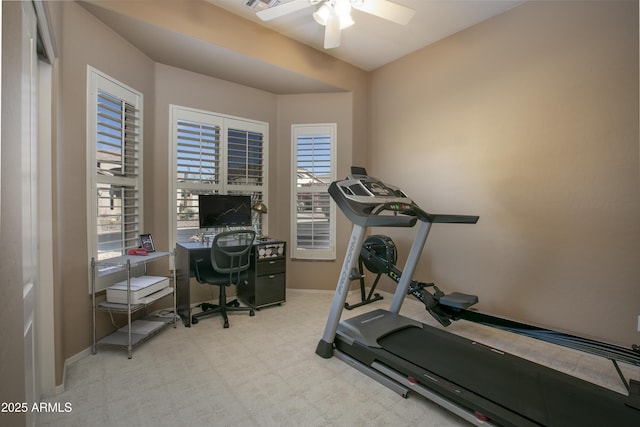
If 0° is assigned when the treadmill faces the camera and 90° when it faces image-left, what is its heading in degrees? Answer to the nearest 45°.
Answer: approximately 135°

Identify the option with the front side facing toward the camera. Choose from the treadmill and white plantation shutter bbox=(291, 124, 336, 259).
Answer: the white plantation shutter

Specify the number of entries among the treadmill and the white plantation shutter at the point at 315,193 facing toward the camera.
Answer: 1

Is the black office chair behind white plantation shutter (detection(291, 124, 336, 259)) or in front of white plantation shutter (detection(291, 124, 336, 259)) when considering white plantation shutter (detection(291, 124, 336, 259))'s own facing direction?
in front

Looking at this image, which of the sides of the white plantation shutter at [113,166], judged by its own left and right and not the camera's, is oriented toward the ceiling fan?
front

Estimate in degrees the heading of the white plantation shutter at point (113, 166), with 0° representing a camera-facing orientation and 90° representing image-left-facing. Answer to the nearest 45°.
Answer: approximately 315°

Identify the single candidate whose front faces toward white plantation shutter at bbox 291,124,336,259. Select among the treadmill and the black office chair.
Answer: the treadmill

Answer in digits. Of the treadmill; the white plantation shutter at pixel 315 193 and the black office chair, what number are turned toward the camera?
1

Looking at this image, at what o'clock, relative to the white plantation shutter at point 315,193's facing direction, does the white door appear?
The white door is roughly at 1 o'clock from the white plantation shutter.

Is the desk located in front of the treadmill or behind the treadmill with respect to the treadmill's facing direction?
in front

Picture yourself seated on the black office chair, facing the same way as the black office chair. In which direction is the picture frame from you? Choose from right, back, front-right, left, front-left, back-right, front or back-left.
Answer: front-left

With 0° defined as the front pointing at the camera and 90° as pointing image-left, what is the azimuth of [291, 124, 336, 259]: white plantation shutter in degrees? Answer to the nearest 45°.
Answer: approximately 0°

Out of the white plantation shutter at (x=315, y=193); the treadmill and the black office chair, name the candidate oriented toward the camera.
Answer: the white plantation shutter

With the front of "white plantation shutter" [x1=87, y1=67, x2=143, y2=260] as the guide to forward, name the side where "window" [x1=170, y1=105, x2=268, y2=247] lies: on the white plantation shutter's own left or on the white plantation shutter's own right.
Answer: on the white plantation shutter's own left

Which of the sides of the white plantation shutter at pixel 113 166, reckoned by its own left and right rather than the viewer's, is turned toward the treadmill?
front

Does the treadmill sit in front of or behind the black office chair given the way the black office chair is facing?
behind

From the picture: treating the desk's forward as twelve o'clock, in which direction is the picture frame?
The picture frame is roughly at 4 o'clock from the desk.
